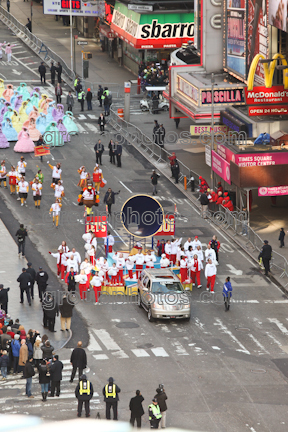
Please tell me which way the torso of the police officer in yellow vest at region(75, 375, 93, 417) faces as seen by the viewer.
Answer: away from the camera

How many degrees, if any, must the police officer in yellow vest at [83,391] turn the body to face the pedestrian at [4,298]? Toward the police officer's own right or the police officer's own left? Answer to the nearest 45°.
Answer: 0° — they already face them

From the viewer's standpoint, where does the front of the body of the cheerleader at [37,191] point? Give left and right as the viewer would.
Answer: facing the viewer

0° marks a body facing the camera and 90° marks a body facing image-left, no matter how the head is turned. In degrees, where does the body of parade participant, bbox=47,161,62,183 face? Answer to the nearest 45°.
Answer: approximately 0°

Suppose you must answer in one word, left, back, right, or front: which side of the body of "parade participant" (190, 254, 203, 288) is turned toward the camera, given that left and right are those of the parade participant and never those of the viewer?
front

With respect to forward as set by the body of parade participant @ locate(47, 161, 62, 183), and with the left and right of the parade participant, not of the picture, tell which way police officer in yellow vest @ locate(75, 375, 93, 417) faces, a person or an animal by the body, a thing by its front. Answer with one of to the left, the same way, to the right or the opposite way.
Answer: the opposite way

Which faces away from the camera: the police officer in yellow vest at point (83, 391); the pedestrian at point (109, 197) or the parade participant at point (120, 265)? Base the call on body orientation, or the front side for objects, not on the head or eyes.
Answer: the police officer in yellow vest

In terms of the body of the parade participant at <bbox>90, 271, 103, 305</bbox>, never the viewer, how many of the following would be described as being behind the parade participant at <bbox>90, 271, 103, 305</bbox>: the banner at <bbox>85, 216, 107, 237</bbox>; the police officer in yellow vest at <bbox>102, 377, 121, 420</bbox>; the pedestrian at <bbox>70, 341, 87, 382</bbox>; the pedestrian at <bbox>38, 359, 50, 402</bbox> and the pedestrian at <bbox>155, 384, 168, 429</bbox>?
1

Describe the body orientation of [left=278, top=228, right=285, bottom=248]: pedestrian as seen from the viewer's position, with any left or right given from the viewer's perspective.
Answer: facing to the left of the viewer

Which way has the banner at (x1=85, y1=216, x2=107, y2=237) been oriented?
toward the camera

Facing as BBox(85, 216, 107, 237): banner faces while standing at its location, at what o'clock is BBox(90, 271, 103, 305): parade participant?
The parade participant is roughly at 12 o'clock from the banner.
